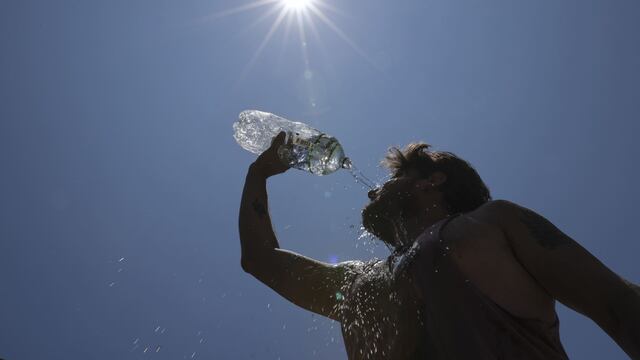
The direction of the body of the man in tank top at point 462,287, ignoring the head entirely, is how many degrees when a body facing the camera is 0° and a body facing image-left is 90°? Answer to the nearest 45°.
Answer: approximately 45°

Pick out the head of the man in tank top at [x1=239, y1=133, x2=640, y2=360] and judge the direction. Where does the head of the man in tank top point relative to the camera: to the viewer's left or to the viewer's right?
to the viewer's left
